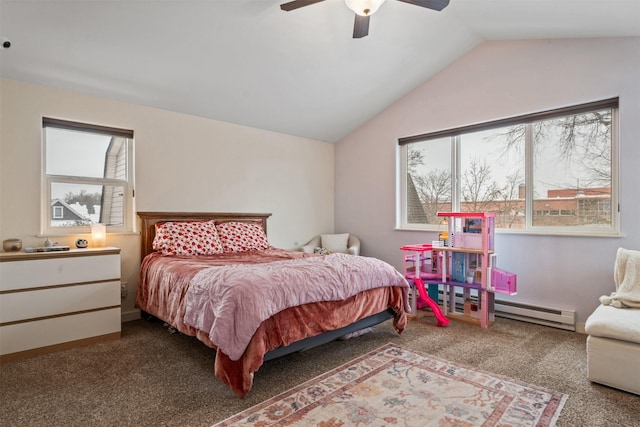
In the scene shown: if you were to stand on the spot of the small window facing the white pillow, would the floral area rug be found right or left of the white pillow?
right

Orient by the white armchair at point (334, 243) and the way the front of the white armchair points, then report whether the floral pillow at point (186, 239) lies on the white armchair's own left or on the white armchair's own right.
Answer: on the white armchair's own right

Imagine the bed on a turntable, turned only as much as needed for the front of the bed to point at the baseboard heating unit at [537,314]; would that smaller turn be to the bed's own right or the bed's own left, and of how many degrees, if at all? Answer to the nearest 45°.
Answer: approximately 45° to the bed's own left

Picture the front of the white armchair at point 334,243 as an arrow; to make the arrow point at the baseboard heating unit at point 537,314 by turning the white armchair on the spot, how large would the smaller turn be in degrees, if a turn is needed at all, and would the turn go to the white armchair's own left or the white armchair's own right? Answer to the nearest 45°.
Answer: approximately 45° to the white armchair's own left

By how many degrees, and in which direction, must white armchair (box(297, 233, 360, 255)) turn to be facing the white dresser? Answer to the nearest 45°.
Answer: approximately 45° to its right

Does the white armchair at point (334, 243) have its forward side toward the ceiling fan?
yes

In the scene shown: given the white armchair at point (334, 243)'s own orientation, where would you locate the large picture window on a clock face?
The large picture window is roughly at 10 o'clock from the white armchair.

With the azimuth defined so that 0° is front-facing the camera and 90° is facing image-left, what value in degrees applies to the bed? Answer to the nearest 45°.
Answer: approximately 315°

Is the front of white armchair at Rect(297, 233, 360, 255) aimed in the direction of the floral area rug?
yes

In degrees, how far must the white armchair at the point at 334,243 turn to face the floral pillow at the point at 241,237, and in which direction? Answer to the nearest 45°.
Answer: approximately 45° to its right
